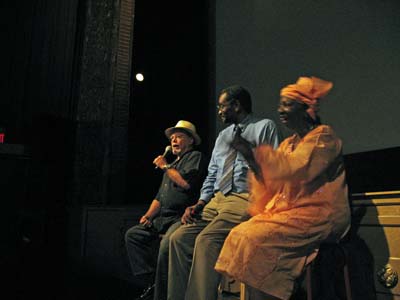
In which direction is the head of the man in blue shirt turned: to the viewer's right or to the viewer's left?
to the viewer's left

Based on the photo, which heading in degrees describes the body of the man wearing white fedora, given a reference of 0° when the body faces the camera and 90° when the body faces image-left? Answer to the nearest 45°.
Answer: approximately 45°

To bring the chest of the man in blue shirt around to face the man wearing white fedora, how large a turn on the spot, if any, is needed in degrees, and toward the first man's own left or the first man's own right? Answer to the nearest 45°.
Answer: approximately 90° to the first man's own right

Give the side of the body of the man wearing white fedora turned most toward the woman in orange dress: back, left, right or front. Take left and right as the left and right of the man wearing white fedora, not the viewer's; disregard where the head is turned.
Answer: left

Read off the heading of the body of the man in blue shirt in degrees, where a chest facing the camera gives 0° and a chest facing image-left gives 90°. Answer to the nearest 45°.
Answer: approximately 45°

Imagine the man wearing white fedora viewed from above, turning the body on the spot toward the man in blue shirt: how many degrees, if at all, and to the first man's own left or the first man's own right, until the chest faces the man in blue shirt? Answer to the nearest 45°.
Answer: approximately 90° to the first man's own left

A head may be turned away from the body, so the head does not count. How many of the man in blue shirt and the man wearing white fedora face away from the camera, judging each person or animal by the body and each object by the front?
0

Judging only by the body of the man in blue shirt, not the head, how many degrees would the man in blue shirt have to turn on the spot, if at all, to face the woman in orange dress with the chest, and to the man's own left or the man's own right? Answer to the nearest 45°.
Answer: approximately 90° to the man's own left
